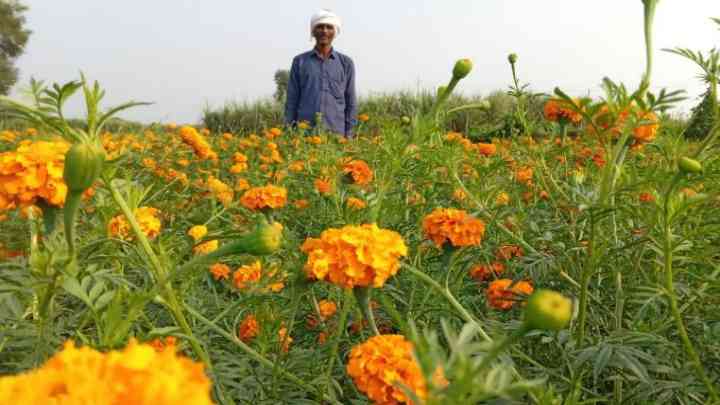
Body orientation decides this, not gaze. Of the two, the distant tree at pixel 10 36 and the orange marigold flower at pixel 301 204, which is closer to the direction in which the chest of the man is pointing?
the orange marigold flower

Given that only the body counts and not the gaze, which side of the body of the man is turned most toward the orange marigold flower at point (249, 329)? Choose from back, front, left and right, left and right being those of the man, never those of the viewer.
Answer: front

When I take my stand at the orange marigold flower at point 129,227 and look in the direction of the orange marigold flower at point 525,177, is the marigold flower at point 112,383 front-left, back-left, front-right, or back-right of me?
back-right

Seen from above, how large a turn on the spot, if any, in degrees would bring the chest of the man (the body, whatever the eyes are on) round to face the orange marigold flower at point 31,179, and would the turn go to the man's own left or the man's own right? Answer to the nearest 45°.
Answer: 0° — they already face it

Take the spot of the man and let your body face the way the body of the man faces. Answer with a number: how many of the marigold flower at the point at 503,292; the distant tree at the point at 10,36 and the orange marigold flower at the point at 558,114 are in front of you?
2

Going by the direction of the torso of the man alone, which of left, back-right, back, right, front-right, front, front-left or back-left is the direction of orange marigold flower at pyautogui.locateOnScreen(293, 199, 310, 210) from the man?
front

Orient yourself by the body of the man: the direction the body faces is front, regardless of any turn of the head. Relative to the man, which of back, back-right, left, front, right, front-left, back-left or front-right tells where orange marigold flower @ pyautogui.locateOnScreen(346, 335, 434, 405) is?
front

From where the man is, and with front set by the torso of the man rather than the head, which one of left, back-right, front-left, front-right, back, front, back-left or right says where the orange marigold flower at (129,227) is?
front

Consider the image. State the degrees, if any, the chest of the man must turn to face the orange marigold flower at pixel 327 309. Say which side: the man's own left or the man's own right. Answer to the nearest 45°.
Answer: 0° — they already face it

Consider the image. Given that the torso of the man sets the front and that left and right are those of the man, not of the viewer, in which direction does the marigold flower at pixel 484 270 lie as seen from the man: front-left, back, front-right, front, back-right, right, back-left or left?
front

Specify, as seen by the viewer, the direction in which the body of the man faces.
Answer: toward the camera

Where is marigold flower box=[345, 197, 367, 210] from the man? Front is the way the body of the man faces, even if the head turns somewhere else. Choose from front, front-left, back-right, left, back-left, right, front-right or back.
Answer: front

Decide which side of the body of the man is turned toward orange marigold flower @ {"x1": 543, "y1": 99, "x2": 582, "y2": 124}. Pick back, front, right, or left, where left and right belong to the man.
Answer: front

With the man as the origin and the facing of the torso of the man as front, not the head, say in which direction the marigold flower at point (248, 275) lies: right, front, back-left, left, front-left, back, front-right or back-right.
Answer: front

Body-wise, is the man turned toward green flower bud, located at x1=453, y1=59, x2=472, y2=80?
yes
